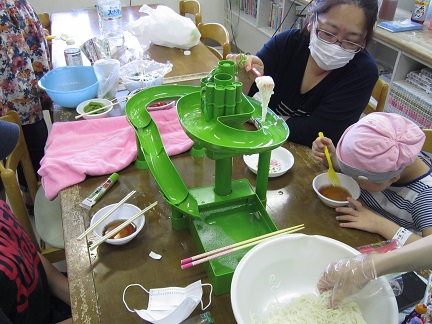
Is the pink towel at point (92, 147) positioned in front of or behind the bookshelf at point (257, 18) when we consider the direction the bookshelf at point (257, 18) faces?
in front

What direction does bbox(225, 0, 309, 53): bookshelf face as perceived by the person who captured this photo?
facing the viewer and to the left of the viewer

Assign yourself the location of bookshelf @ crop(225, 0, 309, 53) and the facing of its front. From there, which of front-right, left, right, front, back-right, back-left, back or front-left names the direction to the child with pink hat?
front-left

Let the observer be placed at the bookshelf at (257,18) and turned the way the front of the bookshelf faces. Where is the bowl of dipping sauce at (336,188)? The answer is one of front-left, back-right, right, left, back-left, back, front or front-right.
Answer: front-left

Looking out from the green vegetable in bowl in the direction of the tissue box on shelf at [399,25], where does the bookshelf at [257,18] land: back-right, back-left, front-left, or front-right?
front-left

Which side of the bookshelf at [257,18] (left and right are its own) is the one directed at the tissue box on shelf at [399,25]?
left

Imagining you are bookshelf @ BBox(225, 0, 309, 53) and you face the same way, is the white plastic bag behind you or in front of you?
in front

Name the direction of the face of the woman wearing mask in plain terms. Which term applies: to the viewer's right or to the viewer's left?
to the viewer's left

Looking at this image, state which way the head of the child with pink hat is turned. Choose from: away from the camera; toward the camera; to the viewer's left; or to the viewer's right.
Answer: to the viewer's left

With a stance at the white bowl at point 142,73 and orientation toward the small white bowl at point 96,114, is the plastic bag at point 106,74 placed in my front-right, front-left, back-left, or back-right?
front-right

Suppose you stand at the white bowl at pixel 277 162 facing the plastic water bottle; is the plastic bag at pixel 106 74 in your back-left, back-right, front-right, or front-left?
front-left
